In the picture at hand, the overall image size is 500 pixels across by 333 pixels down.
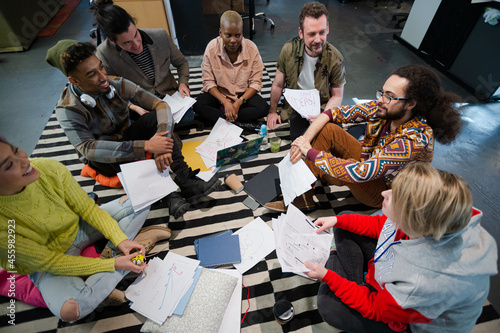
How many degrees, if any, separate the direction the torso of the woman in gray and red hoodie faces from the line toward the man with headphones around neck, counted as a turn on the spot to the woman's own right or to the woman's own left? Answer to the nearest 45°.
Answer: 0° — they already face them

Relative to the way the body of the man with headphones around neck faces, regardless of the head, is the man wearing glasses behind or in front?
in front

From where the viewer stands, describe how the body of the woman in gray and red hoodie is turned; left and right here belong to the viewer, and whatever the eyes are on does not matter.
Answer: facing to the left of the viewer

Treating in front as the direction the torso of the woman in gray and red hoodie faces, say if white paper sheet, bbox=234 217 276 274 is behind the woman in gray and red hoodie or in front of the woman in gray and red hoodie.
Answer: in front

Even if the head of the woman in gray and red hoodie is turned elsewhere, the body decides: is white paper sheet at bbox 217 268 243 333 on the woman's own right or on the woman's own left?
on the woman's own left

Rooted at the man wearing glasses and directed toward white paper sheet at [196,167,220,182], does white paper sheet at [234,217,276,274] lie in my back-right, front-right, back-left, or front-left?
front-left

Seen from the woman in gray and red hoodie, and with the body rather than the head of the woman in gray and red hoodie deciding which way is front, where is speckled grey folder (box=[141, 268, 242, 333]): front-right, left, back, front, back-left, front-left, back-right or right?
front-left

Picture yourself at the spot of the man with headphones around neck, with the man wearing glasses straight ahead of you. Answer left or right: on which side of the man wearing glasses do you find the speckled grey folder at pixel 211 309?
right

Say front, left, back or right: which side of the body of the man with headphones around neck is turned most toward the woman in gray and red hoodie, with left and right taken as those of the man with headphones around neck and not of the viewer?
front

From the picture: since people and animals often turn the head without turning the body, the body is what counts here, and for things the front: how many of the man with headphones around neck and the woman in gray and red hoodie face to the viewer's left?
1

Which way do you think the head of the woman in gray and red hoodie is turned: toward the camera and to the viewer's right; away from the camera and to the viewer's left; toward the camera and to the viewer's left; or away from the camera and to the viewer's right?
away from the camera and to the viewer's left

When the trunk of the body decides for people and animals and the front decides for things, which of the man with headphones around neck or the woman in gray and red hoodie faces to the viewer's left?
the woman in gray and red hoodie

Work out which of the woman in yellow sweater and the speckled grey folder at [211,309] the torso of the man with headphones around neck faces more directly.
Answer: the speckled grey folder

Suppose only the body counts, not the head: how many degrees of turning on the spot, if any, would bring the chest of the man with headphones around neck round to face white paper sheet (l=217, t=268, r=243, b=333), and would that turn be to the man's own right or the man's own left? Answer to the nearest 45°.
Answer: approximately 45° to the man's own right

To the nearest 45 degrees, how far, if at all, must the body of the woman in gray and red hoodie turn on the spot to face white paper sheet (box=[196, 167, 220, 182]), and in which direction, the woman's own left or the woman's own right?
0° — they already face it

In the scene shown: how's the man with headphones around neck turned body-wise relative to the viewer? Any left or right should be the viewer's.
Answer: facing the viewer and to the right of the viewer

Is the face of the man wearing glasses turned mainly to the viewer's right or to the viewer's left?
to the viewer's left
